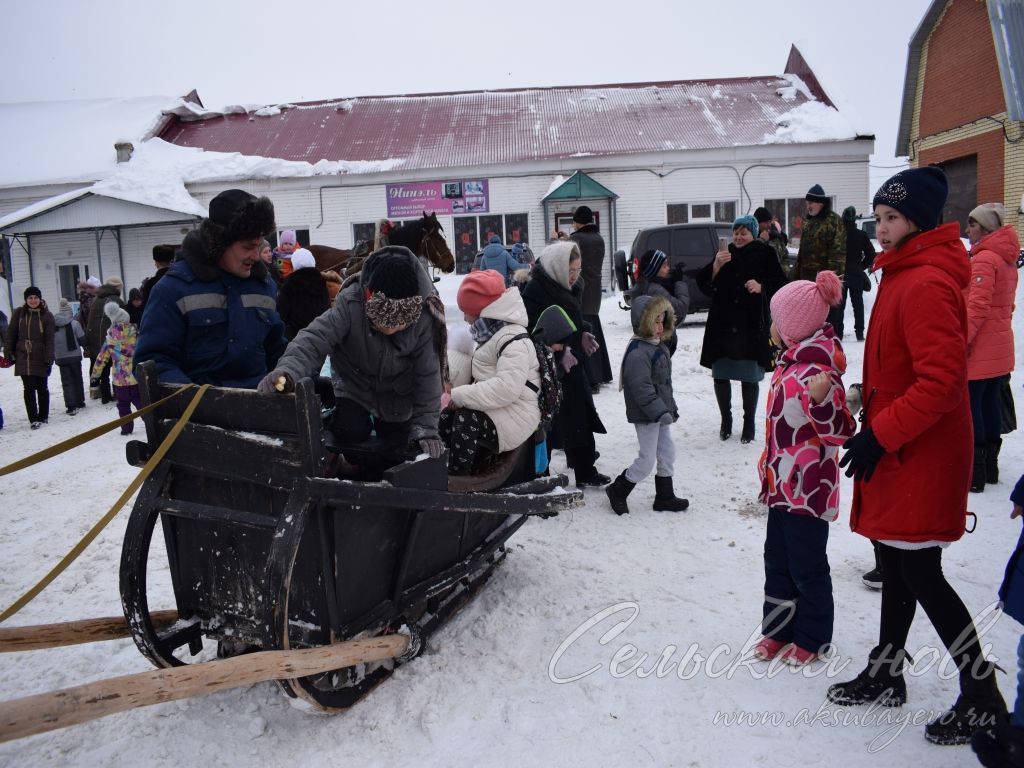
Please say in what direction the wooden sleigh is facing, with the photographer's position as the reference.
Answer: facing the viewer and to the left of the viewer

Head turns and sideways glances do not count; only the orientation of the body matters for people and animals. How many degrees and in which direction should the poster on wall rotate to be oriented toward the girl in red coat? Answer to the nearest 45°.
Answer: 0° — it already faces them

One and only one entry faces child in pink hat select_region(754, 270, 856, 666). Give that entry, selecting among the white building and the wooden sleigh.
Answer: the white building

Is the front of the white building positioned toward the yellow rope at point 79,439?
yes

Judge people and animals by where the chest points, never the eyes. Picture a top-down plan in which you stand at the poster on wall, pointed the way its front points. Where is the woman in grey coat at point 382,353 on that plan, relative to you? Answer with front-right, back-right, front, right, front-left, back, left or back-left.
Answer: front

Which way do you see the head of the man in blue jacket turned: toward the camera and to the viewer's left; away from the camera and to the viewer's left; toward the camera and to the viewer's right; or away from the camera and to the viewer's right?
toward the camera and to the viewer's right

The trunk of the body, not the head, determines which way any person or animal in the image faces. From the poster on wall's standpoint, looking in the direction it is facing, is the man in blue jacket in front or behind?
in front

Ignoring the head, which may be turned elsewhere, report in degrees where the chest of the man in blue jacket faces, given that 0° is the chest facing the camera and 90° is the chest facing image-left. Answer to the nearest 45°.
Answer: approximately 315°

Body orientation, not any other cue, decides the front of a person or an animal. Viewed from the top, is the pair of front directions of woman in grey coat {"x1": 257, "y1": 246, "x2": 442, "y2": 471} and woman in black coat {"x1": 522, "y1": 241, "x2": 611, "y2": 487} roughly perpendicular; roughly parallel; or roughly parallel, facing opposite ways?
roughly perpendicular

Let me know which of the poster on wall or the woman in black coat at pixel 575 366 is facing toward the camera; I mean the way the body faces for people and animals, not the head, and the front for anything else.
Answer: the poster on wall

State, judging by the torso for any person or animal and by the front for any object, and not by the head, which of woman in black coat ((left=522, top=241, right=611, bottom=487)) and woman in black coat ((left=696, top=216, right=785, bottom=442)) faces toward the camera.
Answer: woman in black coat ((left=696, top=216, right=785, bottom=442))

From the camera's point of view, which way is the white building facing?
toward the camera

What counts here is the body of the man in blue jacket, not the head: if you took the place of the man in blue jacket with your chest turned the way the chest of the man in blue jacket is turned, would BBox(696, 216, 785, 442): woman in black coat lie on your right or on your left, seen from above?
on your left

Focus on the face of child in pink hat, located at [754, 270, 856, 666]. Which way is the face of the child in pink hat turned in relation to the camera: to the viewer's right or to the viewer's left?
to the viewer's left
